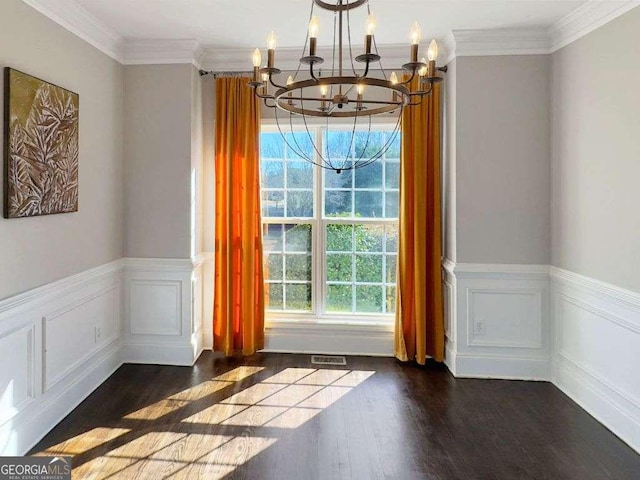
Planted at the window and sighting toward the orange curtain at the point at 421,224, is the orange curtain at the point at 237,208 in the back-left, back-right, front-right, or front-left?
back-right

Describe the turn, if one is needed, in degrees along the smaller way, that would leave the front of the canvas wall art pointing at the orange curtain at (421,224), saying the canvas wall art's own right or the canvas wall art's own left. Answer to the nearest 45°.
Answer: approximately 45° to the canvas wall art's own left

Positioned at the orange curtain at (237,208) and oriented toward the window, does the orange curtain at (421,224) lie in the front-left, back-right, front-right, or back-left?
front-right

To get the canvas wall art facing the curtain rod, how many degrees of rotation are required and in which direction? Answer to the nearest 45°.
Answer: approximately 90° to its left

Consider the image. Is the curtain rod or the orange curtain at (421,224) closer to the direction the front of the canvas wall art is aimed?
the orange curtain

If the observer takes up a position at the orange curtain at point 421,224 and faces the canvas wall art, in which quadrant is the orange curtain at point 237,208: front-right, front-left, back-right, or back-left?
front-right

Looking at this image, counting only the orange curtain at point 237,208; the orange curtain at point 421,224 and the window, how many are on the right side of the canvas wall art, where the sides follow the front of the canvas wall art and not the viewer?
0

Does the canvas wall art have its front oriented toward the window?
no

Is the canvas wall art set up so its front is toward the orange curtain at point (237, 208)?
no
